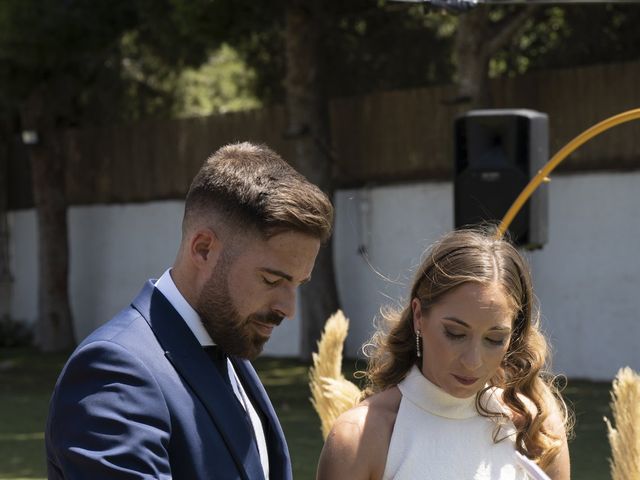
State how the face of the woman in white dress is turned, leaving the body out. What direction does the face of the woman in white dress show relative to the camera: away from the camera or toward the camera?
toward the camera

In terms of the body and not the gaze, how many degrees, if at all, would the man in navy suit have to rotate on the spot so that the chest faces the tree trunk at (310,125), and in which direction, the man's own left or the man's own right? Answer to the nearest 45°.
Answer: approximately 135° to the man's own left

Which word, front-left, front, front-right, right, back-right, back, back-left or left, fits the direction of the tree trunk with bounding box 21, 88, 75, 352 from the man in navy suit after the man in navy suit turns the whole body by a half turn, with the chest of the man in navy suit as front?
front-right

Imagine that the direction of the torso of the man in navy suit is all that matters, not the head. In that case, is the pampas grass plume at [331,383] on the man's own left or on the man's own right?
on the man's own left

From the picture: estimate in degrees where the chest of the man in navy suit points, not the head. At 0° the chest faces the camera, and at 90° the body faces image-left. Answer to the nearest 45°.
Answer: approximately 315°

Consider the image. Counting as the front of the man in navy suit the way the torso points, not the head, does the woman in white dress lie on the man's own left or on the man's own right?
on the man's own left

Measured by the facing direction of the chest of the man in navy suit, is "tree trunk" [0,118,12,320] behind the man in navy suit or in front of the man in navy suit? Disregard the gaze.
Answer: behind

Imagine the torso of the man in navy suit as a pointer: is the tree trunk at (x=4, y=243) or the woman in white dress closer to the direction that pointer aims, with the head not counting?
the woman in white dress

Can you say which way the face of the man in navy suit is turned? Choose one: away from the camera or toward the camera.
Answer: toward the camera

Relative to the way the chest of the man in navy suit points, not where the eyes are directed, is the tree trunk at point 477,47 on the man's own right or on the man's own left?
on the man's own left
